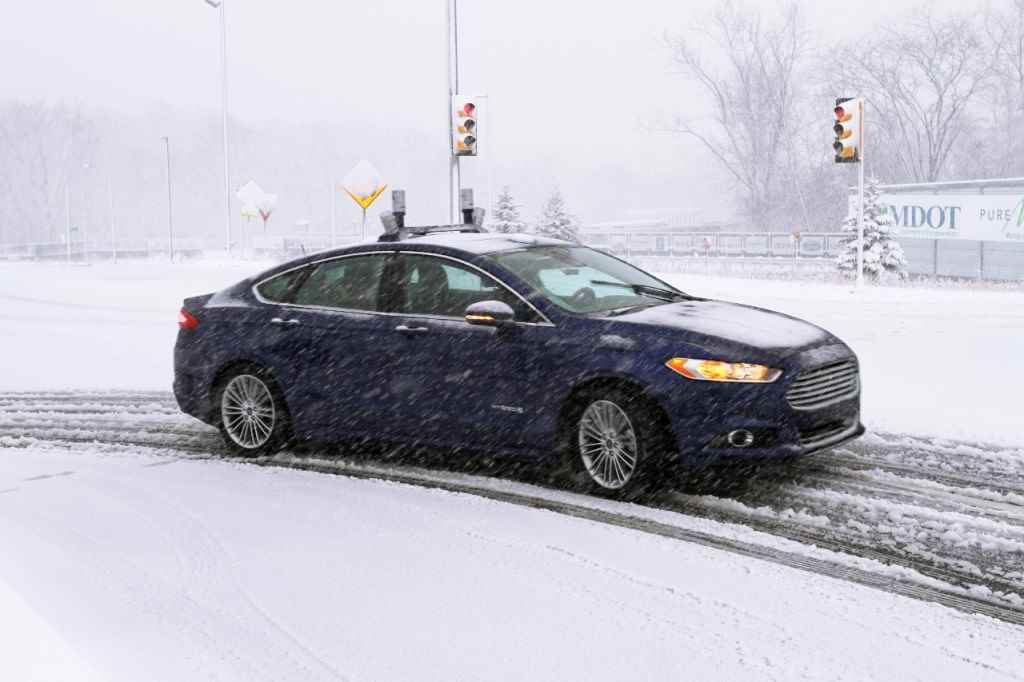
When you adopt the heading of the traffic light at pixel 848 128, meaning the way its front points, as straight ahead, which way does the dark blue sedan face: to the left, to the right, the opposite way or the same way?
to the left

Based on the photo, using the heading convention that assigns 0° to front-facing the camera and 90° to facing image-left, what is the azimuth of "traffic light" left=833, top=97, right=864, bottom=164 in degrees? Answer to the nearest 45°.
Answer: approximately 45°

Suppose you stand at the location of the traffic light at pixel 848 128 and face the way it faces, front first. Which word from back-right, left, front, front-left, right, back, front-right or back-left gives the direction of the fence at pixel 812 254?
back-right

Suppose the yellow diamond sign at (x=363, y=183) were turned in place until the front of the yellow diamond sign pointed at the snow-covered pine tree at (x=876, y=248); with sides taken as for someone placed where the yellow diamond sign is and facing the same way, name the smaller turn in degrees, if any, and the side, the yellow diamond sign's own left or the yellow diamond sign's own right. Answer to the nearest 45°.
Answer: approximately 90° to the yellow diamond sign's own left

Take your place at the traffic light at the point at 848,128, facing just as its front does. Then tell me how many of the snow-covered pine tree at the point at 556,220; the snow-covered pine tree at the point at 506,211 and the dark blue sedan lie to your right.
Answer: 2

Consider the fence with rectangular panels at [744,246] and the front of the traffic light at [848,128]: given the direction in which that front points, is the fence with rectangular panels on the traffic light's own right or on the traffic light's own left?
on the traffic light's own right

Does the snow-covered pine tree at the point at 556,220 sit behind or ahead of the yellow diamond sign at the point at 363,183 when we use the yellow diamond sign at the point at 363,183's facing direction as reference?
behind

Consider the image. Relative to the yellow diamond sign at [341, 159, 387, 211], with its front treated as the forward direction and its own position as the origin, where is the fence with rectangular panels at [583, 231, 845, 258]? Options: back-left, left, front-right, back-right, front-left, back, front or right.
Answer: back-left

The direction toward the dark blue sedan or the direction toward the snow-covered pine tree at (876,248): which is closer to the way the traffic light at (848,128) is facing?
the dark blue sedan

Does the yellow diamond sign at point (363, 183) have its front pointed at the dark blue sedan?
yes

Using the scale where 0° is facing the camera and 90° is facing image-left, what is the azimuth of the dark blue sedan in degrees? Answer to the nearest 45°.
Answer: approximately 315°
